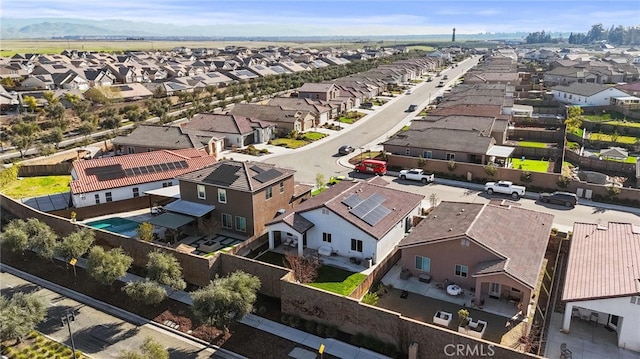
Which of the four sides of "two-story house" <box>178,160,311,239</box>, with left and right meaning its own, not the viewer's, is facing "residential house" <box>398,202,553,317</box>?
right

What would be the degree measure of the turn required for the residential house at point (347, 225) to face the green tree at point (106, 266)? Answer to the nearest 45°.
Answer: approximately 135° to its left

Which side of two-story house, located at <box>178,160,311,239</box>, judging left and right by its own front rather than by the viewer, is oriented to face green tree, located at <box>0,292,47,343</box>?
back

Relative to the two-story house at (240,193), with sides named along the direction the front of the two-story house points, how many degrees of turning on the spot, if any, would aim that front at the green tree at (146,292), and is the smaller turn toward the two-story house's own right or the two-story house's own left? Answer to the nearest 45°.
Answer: approximately 180°

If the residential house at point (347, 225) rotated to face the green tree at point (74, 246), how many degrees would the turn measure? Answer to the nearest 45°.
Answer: approximately 135° to its left

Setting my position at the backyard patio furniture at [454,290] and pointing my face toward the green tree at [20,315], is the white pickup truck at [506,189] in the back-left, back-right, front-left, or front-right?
back-right

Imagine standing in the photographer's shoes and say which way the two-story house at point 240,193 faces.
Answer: facing away from the viewer and to the right of the viewer

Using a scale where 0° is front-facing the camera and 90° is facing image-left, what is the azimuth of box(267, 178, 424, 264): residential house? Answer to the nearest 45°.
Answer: approximately 225°

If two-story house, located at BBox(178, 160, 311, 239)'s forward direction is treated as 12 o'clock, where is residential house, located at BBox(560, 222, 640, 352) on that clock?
The residential house is roughly at 3 o'clock from the two-story house.

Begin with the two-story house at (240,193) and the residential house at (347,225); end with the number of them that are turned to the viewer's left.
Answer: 0
